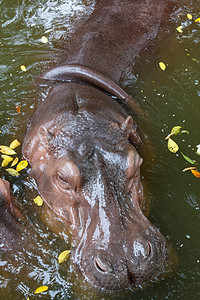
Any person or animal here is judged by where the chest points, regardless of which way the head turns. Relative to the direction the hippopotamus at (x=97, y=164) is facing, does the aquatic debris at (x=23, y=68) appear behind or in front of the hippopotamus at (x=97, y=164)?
behind

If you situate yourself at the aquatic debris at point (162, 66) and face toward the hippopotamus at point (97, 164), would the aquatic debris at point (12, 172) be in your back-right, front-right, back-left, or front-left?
front-right

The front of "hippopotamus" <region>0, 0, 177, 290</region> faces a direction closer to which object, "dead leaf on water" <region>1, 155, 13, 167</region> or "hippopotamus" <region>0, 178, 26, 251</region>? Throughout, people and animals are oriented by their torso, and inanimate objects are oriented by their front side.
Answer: the hippopotamus

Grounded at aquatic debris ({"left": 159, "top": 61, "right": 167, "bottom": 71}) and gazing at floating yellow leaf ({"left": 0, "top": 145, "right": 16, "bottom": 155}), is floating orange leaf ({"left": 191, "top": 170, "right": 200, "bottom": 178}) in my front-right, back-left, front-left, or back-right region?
front-left

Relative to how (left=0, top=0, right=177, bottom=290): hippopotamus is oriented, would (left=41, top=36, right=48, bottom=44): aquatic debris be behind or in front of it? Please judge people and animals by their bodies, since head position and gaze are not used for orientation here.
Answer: behind

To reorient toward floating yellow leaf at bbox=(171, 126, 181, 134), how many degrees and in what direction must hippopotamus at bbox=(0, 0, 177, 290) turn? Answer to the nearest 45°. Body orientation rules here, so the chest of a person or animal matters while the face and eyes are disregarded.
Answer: approximately 135° to its left

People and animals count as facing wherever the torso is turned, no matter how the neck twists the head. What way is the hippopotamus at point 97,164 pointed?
toward the camera
